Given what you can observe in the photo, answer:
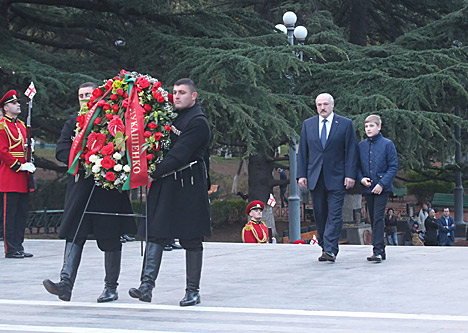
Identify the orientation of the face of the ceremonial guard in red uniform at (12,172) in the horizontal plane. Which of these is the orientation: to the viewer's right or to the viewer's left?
to the viewer's right

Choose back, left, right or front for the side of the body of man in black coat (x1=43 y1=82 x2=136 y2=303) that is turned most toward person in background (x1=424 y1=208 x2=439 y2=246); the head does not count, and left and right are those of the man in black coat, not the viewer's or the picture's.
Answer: back

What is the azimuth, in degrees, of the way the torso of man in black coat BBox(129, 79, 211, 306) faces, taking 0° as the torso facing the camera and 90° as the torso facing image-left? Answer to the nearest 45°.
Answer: approximately 45°

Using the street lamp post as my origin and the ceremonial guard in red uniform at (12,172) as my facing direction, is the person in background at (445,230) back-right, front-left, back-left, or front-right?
back-left

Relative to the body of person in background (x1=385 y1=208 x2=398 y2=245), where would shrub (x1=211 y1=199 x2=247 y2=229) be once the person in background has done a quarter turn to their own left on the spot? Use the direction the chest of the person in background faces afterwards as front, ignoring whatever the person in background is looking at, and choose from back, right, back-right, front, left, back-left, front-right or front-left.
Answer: back-left

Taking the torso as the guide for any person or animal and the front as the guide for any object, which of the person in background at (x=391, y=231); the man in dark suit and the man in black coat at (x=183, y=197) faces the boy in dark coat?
the person in background

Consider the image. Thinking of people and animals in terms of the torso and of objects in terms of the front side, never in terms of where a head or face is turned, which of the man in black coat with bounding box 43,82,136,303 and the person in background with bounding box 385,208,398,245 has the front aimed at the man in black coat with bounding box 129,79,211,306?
the person in background

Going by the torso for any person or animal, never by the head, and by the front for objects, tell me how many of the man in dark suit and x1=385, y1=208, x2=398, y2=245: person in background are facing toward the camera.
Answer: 2

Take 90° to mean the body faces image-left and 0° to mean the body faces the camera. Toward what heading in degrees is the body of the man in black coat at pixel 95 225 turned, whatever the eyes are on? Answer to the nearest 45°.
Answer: approximately 45°

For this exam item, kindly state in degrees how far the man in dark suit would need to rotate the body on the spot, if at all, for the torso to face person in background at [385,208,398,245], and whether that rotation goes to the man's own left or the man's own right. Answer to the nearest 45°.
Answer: approximately 180°

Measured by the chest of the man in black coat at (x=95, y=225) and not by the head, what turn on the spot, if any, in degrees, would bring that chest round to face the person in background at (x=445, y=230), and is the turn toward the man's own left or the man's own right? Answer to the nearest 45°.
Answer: approximately 180°

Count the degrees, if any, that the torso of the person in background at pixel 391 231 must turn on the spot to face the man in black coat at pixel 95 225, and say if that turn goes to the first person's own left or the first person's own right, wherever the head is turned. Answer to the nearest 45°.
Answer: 0° — they already face them
